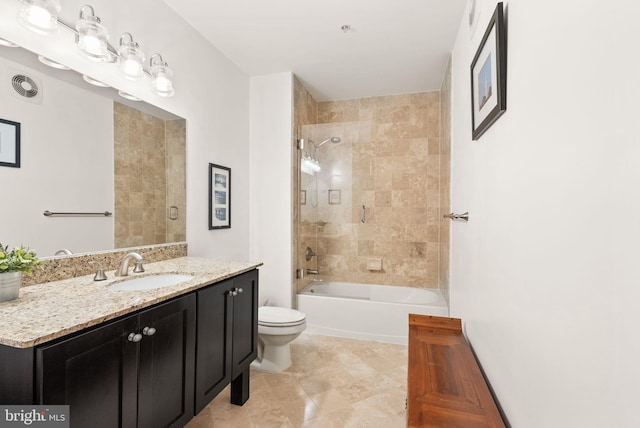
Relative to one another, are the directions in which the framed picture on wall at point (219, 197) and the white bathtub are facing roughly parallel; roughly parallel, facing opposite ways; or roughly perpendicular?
roughly perpendicular

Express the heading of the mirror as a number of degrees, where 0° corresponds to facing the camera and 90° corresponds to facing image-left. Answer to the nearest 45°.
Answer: approximately 315°

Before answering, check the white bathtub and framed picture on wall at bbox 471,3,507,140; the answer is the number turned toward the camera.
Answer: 1

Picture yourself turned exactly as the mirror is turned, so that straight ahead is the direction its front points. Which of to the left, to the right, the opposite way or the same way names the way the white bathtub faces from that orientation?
to the right

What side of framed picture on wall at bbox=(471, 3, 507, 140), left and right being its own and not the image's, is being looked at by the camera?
left

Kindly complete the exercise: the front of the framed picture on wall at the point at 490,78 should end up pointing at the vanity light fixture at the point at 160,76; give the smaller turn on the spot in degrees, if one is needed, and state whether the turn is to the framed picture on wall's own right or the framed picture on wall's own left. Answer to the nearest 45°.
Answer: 0° — it already faces it

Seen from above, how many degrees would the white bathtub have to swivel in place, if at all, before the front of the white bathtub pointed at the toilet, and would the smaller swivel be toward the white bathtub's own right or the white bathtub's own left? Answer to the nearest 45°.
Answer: approximately 45° to the white bathtub's own right

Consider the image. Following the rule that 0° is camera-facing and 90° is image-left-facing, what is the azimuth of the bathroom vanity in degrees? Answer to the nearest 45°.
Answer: approximately 315°

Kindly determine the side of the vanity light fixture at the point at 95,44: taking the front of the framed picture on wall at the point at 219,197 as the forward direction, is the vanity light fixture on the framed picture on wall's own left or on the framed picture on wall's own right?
on the framed picture on wall's own right

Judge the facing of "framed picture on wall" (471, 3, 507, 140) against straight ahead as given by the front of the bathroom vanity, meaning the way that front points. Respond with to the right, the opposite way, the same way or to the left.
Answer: the opposite way

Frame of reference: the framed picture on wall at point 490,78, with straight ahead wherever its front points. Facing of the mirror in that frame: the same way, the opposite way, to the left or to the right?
the opposite way
